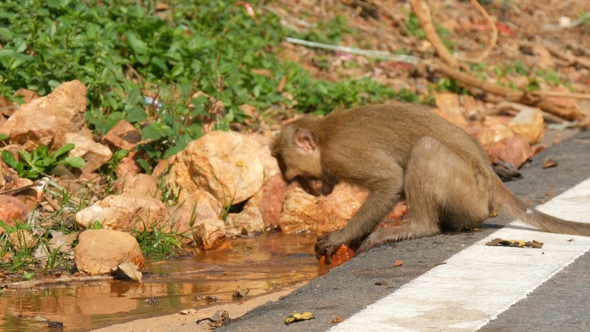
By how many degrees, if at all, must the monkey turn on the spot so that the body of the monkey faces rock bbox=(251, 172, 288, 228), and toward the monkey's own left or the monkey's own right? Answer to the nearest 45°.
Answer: approximately 45° to the monkey's own right

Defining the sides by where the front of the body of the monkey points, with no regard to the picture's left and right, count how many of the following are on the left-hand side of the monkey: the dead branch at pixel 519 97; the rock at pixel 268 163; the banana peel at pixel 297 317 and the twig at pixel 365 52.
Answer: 1

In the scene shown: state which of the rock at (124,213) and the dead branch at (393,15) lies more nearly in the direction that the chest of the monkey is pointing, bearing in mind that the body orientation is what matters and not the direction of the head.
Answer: the rock

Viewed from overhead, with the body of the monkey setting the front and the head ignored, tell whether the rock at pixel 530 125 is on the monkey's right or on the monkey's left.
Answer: on the monkey's right

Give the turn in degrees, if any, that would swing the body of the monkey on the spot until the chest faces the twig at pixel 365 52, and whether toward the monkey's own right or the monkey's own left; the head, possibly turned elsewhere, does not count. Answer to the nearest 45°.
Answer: approximately 90° to the monkey's own right

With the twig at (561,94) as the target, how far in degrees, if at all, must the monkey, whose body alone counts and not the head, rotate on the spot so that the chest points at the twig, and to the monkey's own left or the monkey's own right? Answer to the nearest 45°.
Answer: approximately 90° to the monkey's own right

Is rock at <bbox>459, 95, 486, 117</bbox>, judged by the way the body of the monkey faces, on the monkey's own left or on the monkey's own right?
on the monkey's own right

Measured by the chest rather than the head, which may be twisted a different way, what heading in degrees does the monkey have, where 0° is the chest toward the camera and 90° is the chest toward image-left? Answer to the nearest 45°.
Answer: approximately 90°

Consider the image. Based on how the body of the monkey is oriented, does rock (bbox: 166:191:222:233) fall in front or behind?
in front

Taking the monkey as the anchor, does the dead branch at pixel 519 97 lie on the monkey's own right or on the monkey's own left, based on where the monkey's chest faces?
on the monkey's own right

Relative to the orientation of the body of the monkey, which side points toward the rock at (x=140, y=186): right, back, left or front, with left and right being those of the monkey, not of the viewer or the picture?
front

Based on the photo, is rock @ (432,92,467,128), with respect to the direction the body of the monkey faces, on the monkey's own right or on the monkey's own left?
on the monkey's own right

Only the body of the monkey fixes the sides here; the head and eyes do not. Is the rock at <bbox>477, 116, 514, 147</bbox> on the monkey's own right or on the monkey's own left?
on the monkey's own right

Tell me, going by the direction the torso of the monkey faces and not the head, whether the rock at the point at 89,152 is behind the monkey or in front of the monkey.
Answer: in front

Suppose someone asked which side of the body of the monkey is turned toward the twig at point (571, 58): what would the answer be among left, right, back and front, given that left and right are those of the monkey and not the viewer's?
right

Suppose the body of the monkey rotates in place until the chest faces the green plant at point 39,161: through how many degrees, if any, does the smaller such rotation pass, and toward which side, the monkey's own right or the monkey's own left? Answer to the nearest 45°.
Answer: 0° — it already faces it
